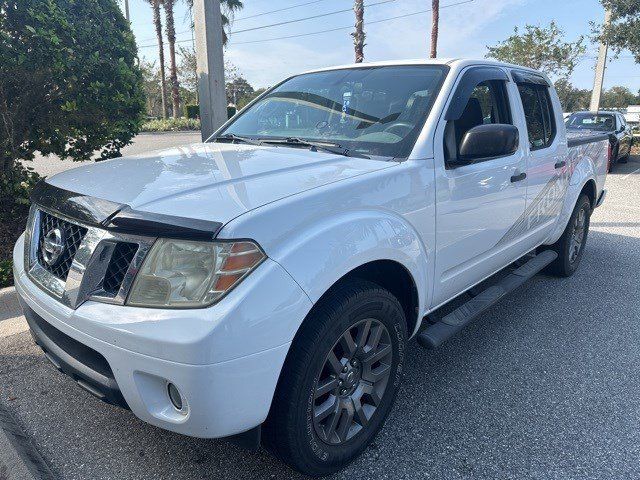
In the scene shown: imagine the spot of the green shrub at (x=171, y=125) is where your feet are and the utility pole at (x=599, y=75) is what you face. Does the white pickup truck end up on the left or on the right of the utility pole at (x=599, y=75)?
right

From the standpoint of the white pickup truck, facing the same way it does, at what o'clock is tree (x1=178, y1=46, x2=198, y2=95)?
The tree is roughly at 4 o'clock from the white pickup truck.

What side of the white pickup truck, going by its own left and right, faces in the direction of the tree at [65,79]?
right

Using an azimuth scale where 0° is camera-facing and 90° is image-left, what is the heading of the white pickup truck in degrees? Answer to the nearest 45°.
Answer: approximately 45°

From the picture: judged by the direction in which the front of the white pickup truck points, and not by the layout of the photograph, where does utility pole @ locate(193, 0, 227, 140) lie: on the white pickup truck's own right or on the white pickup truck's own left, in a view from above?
on the white pickup truck's own right
